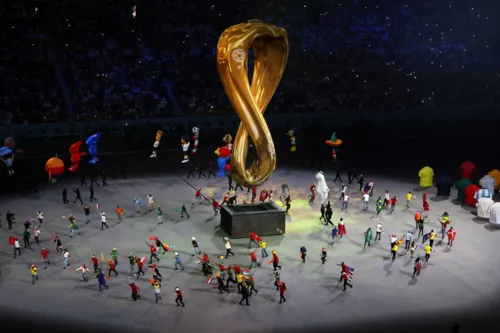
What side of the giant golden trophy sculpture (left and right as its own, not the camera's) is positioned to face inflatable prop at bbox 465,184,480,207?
left

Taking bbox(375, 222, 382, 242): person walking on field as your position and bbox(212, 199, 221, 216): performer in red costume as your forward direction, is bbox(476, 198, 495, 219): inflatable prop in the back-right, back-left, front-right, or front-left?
back-right

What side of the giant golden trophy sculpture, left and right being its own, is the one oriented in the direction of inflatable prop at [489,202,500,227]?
left

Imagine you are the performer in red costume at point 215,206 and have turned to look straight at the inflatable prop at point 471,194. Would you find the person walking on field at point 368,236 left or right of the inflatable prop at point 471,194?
right

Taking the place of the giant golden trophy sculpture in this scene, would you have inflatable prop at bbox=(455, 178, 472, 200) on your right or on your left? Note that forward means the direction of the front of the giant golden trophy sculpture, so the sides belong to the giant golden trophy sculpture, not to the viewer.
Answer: on your left

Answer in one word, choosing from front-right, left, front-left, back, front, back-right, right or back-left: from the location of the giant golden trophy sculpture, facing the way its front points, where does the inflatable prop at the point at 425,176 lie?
back-left

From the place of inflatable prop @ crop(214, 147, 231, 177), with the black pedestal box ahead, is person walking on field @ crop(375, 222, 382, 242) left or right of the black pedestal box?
left

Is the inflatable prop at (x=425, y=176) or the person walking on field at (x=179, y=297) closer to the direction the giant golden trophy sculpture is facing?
the person walking on field

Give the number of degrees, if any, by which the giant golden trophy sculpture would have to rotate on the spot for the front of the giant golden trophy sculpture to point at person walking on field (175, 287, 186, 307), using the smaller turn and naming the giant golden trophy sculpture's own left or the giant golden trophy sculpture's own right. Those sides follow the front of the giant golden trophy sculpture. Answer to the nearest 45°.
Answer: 0° — it already faces them
